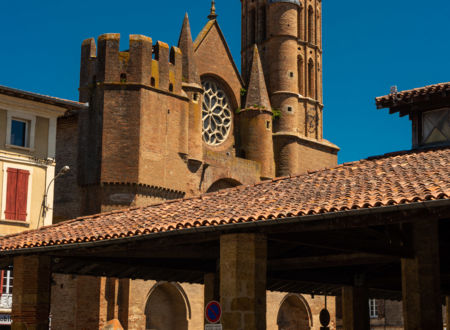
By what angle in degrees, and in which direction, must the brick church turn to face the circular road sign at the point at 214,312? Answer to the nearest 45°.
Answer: approximately 45° to its right

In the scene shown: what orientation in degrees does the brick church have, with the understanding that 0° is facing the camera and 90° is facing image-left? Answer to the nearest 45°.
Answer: approximately 315°
